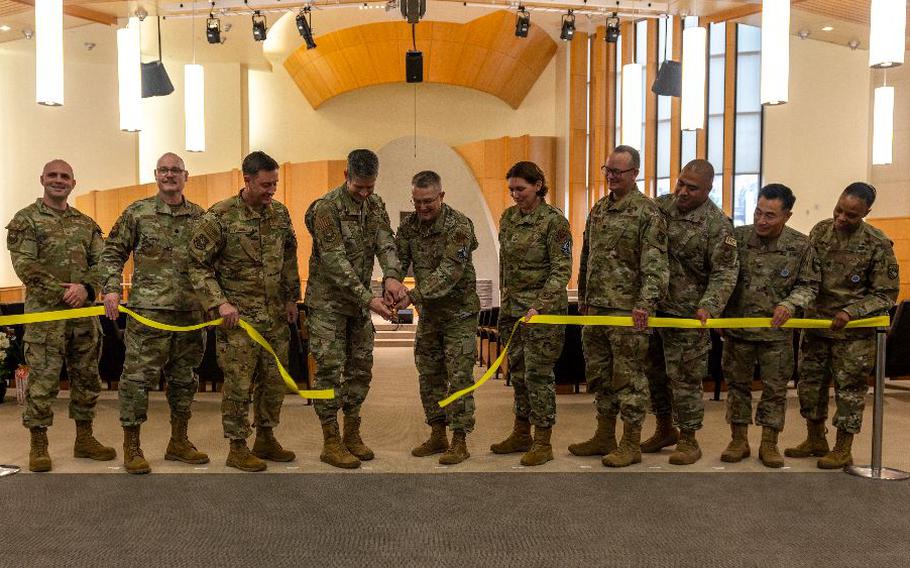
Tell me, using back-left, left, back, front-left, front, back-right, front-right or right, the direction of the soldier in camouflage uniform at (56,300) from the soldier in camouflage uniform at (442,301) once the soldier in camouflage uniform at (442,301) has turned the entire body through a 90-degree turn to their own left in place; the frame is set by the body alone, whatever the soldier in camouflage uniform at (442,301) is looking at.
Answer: back-right

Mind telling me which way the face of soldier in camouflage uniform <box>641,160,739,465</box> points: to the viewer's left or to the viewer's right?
to the viewer's left

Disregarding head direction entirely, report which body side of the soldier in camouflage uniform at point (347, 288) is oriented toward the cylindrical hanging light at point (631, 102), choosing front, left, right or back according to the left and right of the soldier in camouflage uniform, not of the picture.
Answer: left

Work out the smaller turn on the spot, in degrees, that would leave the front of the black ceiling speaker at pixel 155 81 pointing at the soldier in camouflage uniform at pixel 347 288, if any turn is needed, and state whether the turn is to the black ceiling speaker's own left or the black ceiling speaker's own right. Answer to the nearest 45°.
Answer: approximately 45° to the black ceiling speaker's own left

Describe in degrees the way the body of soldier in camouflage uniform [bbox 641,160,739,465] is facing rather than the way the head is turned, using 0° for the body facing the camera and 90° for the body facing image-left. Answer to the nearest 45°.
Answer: approximately 45°

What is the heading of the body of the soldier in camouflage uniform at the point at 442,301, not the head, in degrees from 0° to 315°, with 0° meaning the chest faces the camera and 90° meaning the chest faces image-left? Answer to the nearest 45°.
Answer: approximately 45°

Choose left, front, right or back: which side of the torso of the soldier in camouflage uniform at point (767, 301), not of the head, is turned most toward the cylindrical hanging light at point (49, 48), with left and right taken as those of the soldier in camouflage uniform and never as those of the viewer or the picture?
right

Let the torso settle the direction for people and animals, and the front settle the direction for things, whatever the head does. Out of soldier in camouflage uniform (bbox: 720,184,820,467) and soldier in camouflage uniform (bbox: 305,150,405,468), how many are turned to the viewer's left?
0
